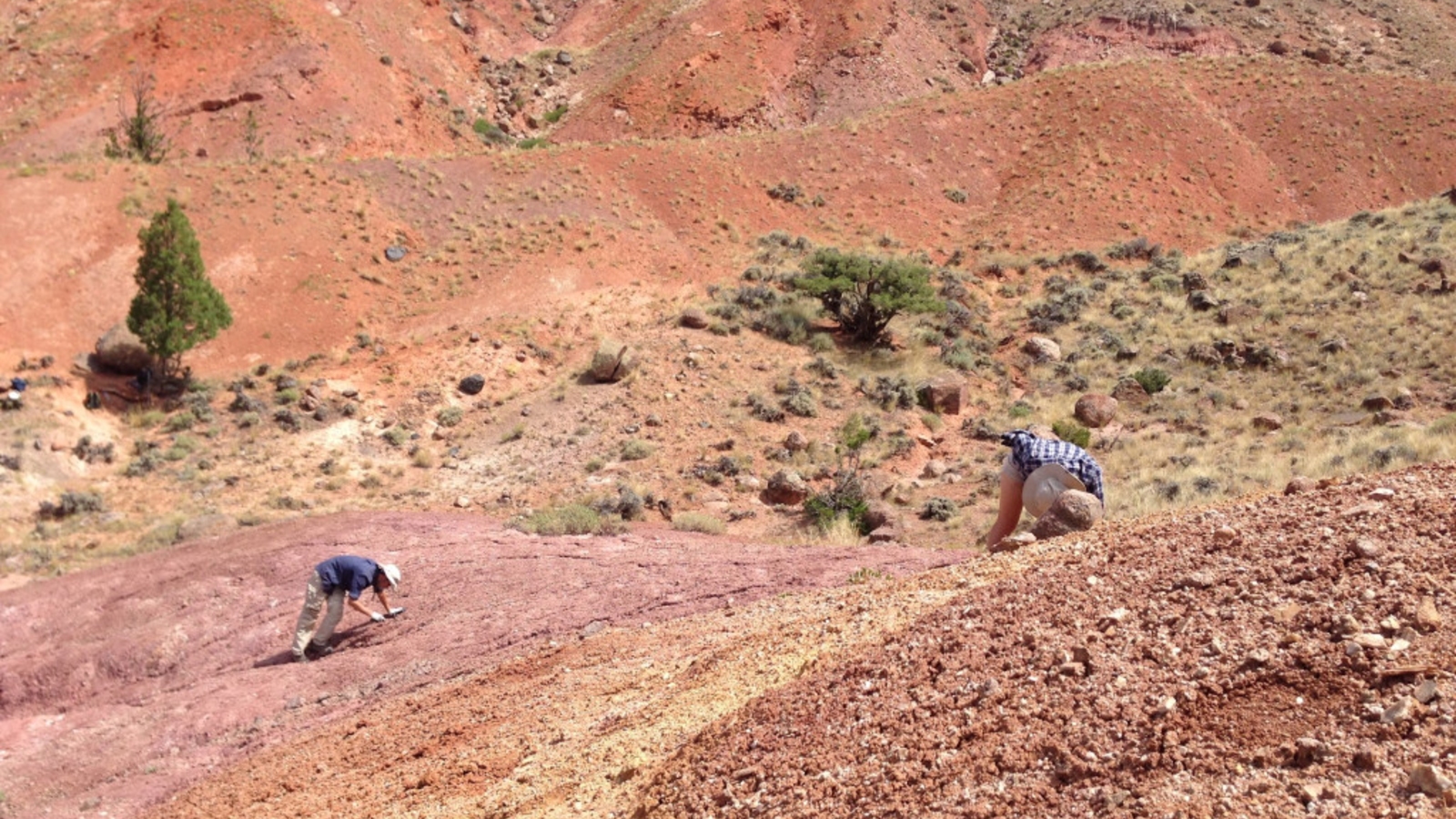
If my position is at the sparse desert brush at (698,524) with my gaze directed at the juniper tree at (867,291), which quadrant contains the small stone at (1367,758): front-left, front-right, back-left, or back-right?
back-right

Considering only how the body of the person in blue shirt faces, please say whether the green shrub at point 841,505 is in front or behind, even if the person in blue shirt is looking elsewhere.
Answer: in front

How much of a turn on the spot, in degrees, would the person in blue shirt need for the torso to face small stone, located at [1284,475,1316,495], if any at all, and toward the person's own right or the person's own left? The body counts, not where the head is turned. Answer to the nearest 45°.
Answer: approximately 45° to the person's own right

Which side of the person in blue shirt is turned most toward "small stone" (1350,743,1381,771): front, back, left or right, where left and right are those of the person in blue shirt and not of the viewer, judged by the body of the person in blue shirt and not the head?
right

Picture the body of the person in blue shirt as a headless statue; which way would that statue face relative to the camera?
to the viewer's right

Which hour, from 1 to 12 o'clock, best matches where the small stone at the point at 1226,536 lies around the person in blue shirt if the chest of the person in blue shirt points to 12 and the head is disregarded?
The small stone is roughly at 2 o'clock from the person in blue shirt.

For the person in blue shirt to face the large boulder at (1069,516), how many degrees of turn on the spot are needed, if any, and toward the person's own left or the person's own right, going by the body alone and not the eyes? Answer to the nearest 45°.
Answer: approximately 45° to the person's own right

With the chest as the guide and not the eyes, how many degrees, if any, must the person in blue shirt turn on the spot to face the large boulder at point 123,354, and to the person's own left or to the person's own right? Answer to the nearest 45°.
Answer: approximately 90° to the person's own left

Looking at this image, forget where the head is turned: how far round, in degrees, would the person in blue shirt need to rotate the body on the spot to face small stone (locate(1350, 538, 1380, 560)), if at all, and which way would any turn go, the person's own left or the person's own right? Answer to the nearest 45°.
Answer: approximately 45° to the person's own right

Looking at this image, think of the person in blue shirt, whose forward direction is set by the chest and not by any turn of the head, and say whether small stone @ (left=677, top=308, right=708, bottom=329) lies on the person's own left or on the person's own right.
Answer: on the person's own left

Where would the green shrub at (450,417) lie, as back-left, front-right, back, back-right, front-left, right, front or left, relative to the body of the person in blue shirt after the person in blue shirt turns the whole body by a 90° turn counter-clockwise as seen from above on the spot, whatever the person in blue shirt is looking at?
front

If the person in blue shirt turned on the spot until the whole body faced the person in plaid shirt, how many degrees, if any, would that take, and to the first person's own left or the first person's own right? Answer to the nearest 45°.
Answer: approximately 45° to the first person's own right

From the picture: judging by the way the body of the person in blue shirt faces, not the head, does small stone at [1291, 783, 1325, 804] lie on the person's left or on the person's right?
on the person's right
